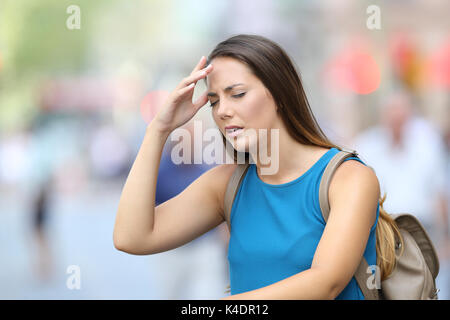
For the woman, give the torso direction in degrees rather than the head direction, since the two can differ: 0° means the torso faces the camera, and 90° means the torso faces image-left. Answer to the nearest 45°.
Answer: approximately 45°

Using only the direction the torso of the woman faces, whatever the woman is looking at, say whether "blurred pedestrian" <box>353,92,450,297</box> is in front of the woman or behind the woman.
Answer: behind

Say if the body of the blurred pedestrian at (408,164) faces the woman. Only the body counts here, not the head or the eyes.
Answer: yes

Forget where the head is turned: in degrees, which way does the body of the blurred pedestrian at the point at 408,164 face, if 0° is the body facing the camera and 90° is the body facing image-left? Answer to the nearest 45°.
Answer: approximately 0°
